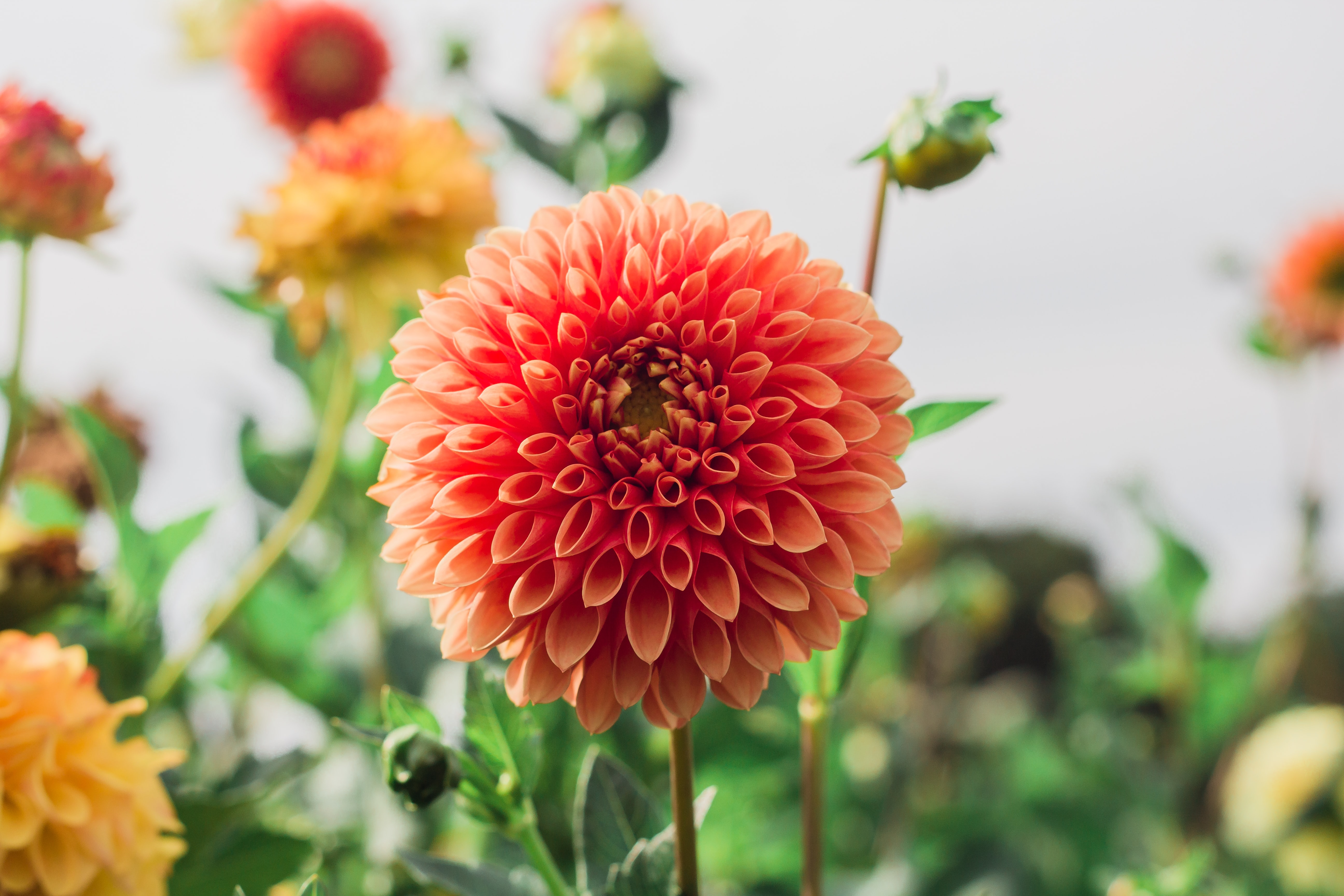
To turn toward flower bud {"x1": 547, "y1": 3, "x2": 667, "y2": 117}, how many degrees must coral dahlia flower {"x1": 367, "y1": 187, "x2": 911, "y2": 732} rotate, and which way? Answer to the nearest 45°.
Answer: approximately 180°

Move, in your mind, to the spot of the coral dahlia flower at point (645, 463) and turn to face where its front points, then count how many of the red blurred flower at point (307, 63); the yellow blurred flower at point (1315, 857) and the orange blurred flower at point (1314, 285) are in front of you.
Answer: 0

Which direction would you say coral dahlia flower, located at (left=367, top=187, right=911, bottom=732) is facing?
toward the camera

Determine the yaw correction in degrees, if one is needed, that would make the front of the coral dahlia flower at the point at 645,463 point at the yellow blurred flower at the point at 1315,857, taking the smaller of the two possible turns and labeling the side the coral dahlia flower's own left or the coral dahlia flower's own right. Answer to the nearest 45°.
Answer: approximately 135° to the coral dahlia flower's own left

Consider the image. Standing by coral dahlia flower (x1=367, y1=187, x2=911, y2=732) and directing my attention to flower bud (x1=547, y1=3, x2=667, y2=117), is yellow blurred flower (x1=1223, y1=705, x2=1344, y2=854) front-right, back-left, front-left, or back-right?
front-right
